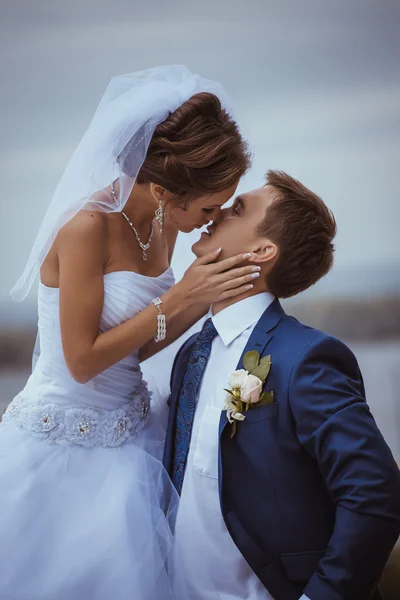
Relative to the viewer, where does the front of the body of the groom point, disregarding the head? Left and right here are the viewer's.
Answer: facing the viewer and to the left of the viewer

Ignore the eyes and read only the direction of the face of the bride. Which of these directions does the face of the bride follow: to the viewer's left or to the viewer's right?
to the viewer's right

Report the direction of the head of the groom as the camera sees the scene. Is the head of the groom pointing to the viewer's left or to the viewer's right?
to the viewer's left

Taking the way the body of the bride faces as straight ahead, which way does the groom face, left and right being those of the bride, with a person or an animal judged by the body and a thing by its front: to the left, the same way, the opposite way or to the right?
to the right

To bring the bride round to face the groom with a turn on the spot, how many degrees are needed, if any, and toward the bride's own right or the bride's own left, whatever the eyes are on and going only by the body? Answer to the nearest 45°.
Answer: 0° — they already face them

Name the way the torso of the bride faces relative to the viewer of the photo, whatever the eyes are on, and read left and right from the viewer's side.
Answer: facing the viewer and to the right of the viewer

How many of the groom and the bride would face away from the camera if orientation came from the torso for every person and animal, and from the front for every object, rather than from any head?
0
